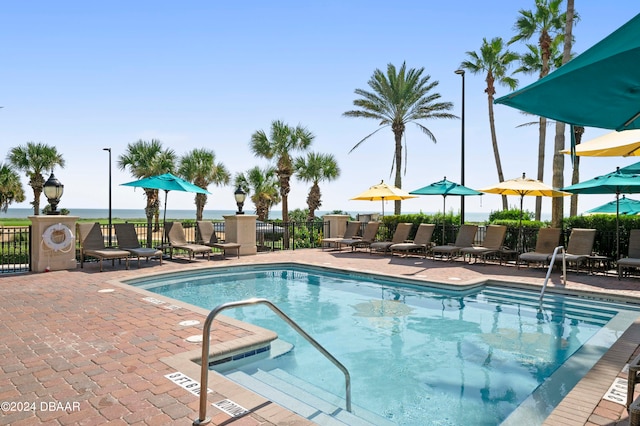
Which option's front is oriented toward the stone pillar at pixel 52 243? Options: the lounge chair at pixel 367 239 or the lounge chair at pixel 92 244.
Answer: the lounge chair at pixel 367 239

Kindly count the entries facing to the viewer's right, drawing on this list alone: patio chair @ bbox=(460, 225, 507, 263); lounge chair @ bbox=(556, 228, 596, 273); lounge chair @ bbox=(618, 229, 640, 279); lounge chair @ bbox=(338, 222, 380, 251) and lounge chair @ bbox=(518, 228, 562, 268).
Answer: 0

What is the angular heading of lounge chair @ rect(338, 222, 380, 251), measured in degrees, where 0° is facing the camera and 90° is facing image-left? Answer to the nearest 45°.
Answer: approximately 45°

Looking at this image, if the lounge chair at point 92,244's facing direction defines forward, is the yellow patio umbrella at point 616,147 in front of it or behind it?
in front

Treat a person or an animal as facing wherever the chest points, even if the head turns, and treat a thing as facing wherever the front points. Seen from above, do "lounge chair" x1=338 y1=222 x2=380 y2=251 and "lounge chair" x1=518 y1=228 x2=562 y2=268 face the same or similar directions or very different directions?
same or similar directions

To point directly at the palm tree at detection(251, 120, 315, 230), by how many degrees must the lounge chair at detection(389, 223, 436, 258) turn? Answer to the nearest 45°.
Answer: approximately 90° to its right

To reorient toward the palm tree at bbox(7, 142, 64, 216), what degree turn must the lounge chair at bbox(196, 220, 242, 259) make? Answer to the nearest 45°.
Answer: approximately 180°

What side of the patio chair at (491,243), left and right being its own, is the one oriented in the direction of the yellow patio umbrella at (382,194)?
right

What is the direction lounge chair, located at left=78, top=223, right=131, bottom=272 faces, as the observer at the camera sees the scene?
facing the viewer and to the right of the viewer

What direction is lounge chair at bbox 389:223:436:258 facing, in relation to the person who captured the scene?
facing the viewer and to the left of the viewer

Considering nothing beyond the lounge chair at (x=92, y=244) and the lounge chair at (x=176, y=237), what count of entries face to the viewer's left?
0

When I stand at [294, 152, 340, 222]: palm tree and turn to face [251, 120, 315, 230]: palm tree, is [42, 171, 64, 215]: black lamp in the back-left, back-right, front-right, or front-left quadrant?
front-left

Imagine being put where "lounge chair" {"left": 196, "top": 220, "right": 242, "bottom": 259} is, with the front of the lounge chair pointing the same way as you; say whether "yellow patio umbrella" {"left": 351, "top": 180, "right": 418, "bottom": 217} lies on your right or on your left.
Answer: on your left

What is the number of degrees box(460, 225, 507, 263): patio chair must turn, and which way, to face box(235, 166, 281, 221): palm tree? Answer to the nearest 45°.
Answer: approximately 90° to its right
